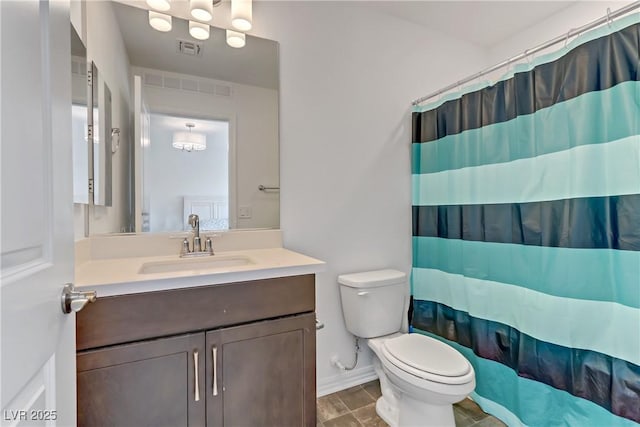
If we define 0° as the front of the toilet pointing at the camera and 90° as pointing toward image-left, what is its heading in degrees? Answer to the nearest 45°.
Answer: approximately 315°

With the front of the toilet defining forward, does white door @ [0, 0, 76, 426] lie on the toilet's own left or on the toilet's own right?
on the toilet's own right

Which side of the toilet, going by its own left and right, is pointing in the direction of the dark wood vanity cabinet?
right

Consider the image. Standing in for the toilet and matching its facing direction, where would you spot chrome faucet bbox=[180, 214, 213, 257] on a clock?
The chrome faucet is roughly at 4 o'clock from the toilet.
